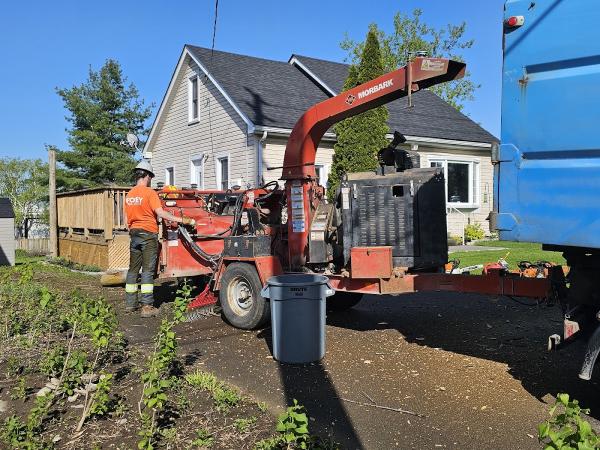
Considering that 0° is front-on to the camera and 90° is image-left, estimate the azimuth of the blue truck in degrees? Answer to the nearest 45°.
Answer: approximately 270°

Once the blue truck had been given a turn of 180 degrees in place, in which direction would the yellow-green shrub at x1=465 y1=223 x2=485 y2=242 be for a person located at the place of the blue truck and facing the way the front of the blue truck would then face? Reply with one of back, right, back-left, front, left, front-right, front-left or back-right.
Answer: right

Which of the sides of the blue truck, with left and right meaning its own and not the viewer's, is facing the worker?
back

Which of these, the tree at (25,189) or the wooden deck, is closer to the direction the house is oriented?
the wooden deck

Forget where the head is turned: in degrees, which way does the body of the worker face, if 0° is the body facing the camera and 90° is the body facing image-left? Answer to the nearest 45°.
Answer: approximately 225°

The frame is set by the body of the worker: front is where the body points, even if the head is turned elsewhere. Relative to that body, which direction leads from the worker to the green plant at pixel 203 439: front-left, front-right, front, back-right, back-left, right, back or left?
back-right

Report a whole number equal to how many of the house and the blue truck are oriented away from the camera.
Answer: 0

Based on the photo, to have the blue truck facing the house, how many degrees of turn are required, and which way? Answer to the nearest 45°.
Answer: approximately 135° to its left

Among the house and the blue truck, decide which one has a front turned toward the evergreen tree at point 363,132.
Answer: the house
